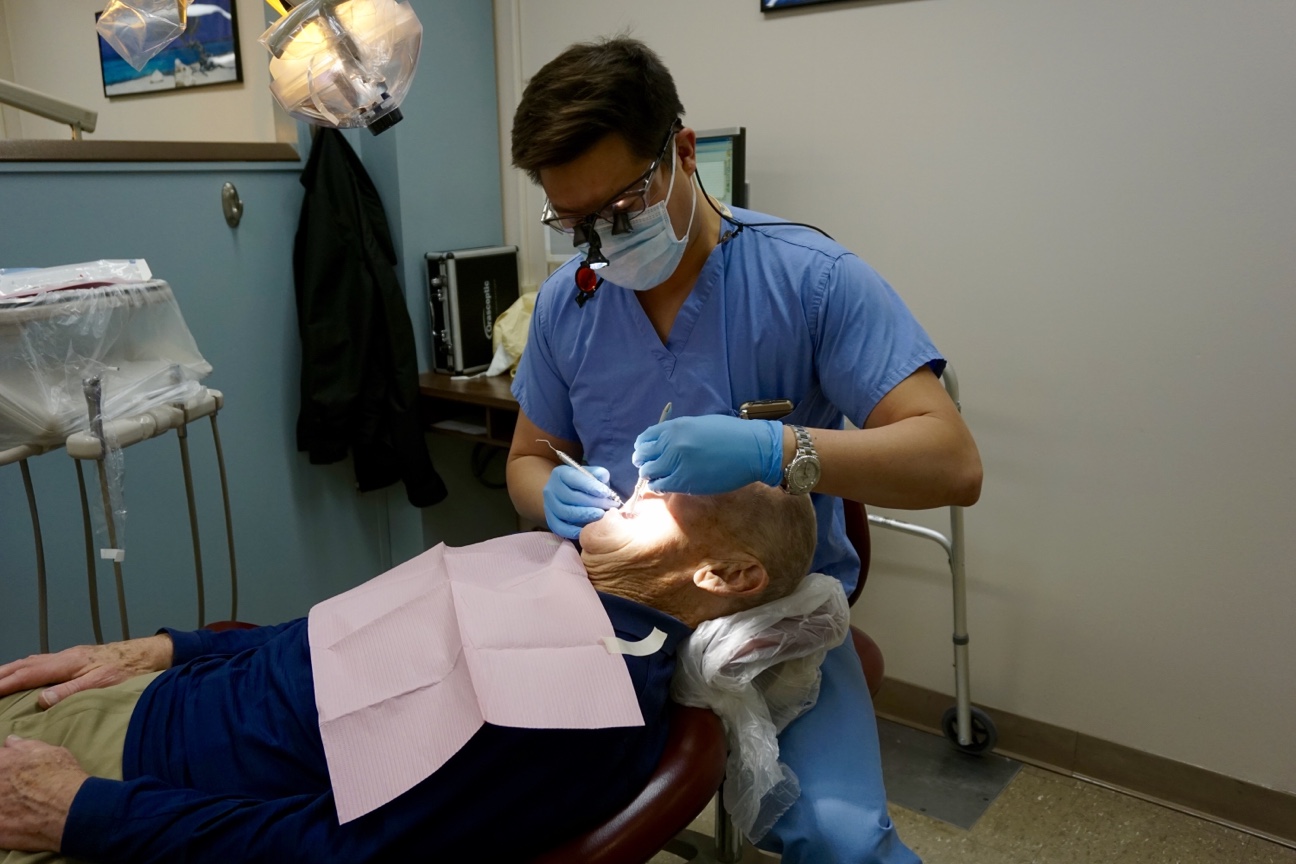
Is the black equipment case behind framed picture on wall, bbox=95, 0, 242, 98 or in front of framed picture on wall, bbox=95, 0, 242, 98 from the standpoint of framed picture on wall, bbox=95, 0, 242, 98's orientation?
in front

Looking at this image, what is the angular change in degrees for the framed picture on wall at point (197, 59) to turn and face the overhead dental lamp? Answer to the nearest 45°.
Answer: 0° — it already faces it

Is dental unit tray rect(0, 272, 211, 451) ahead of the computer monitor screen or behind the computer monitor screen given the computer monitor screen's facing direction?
ahead

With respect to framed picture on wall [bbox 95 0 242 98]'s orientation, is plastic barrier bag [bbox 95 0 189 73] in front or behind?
in front

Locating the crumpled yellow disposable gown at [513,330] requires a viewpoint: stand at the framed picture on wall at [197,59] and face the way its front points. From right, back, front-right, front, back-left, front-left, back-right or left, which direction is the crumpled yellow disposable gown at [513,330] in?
front-left

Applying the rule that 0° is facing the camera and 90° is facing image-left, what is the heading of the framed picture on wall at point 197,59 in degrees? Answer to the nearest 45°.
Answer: approximately 0°

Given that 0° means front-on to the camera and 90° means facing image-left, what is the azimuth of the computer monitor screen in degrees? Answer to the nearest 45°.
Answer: approximately 45°
